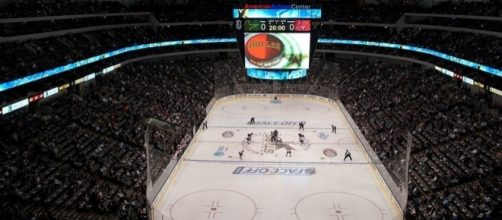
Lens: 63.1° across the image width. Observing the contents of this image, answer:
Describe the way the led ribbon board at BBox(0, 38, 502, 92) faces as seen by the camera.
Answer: facing the viewer

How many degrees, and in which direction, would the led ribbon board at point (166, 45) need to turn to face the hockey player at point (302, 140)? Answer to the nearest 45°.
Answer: approximately 45° to its left
